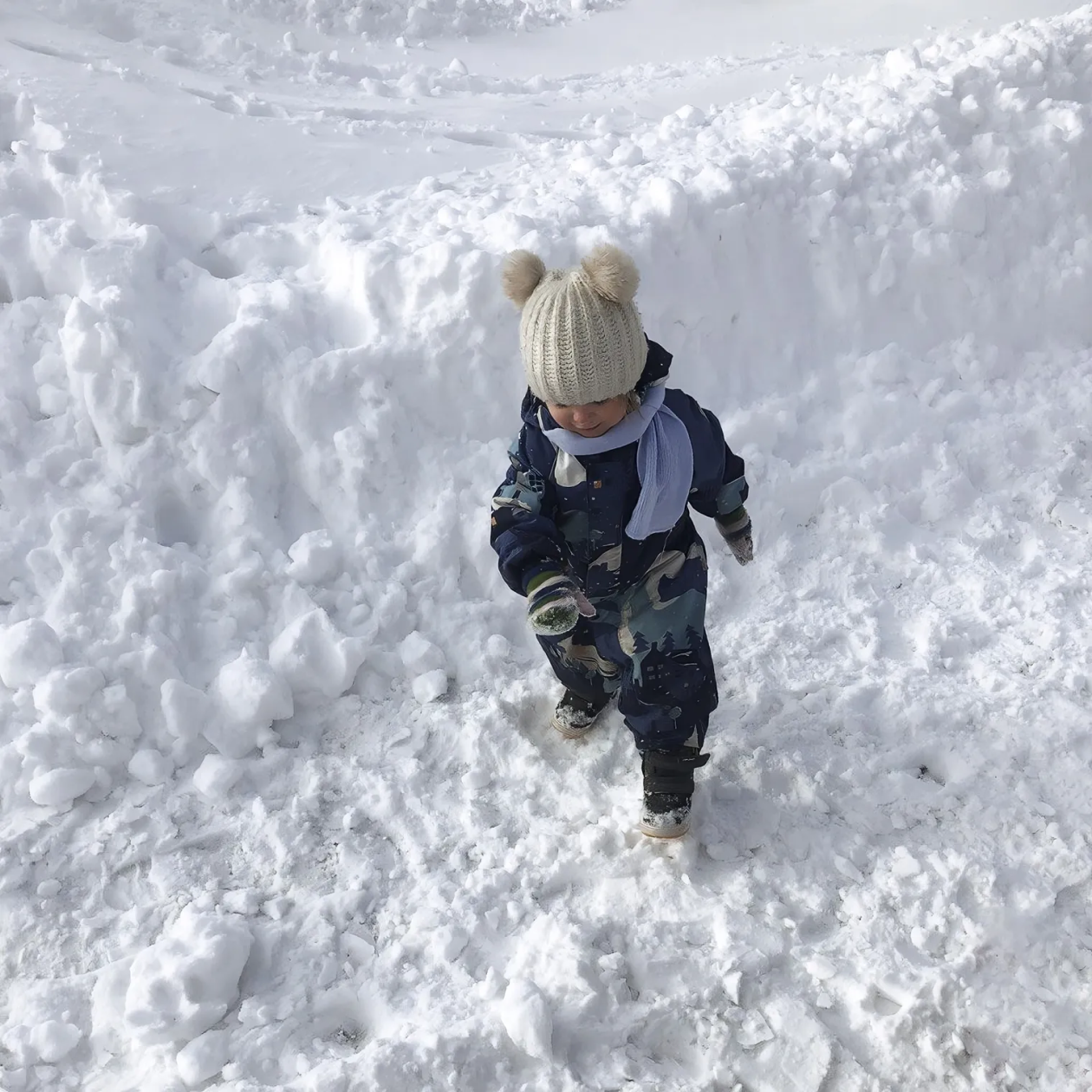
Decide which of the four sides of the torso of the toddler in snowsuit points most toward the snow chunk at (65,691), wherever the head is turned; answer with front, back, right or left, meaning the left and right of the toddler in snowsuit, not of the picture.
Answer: right

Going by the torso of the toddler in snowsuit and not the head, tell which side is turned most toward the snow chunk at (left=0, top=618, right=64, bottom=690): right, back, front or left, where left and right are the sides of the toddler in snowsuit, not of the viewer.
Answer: right

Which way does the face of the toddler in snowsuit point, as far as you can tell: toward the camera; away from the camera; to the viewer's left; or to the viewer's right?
toward the camera

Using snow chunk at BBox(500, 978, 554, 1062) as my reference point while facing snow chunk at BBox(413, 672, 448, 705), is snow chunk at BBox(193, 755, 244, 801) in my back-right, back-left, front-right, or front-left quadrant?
front-left

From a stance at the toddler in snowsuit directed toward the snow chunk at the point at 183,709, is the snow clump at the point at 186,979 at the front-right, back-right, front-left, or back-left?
front-left

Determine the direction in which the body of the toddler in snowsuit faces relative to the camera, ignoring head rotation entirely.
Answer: toward the camera

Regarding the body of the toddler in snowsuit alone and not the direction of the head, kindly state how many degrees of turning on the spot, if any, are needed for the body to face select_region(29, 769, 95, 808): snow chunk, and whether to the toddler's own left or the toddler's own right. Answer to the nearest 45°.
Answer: approximately 90° to the toddler's own right

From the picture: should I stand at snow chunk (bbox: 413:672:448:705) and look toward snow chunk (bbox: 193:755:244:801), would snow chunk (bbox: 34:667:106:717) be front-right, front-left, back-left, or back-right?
front-right
